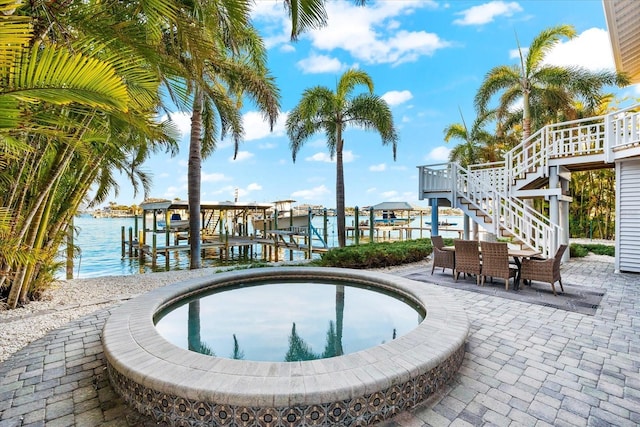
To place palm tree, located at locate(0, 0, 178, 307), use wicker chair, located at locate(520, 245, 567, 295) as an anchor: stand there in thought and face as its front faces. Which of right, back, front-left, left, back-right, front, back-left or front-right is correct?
front-left

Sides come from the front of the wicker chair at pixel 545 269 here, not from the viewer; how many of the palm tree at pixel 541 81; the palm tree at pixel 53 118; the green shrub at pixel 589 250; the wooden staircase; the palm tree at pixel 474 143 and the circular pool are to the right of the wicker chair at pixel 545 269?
4

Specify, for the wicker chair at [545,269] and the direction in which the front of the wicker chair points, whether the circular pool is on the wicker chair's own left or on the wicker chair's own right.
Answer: on the wicker chair's own left

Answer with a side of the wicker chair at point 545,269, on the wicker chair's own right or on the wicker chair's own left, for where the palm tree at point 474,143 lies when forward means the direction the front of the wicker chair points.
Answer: on the wicker chair's own right

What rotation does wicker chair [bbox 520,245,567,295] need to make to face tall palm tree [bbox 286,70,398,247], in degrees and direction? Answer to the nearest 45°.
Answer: approximately 45° to its right

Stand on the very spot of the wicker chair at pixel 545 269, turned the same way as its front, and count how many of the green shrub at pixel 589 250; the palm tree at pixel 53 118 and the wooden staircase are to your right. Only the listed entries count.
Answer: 2

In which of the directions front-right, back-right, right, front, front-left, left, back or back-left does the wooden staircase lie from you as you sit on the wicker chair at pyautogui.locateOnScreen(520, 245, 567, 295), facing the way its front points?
right

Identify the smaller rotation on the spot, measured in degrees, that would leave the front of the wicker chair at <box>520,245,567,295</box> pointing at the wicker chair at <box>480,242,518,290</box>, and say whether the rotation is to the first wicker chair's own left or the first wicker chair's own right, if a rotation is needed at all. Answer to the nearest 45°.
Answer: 0° — it already faces it

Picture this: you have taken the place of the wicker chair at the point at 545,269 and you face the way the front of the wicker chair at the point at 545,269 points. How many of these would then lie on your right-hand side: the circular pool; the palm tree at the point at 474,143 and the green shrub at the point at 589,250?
2

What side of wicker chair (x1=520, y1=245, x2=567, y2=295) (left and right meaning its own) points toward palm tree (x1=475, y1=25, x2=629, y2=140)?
right

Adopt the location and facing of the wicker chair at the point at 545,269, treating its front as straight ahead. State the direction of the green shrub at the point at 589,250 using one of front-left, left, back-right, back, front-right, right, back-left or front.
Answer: right

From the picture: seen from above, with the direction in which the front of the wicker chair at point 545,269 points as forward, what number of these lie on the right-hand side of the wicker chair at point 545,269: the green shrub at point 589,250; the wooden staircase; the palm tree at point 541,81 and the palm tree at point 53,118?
3

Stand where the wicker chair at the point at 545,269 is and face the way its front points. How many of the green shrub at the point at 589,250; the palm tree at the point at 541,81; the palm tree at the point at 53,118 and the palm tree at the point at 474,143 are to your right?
3

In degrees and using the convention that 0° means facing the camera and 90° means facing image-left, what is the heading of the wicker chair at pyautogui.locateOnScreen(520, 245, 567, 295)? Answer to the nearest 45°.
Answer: approximately 90°
